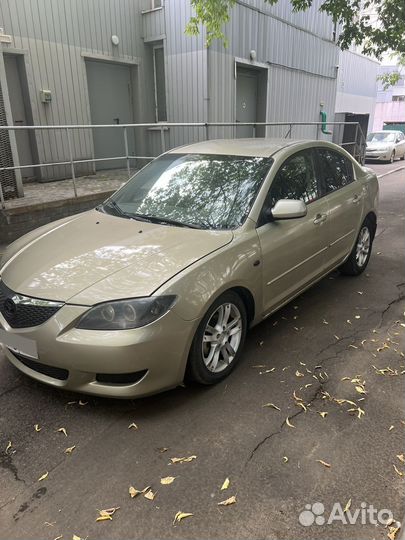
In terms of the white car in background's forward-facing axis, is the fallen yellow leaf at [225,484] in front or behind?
in front

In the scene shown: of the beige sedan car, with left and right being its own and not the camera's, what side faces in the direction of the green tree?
back

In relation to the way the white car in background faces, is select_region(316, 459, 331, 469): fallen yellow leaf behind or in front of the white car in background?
in front

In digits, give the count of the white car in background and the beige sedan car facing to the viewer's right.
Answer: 0

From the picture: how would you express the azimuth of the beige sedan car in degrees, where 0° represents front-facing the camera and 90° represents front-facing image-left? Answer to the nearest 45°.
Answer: approximately 45°

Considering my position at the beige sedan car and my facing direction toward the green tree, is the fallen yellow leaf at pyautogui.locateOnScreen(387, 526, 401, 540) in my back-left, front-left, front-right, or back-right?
back-right

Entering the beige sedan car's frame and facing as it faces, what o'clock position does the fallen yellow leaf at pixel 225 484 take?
The fallen yellow leaf is roughly at 10 o'clock from the beige sedan car.
